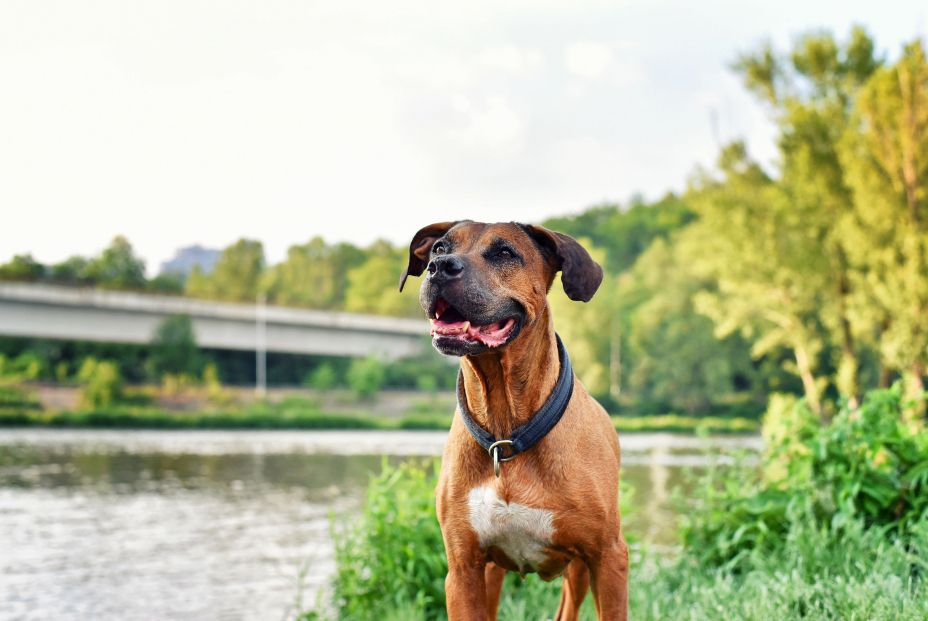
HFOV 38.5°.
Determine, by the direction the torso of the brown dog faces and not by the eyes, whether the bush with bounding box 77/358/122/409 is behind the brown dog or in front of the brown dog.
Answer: behind

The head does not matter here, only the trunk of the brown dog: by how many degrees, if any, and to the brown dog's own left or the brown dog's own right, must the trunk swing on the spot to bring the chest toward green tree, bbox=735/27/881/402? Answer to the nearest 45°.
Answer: approximately 180°

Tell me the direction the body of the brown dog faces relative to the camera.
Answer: toward the camera

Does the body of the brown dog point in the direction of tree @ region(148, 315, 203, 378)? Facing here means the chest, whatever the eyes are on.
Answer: no

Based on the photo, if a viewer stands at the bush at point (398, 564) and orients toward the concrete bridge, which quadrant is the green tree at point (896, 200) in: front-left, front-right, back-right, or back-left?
front-right

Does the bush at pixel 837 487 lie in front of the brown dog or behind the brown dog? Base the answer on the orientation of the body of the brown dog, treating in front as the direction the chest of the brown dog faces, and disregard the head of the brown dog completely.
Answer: behind

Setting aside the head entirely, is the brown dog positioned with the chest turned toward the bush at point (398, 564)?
no
